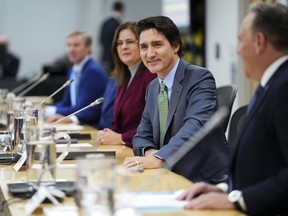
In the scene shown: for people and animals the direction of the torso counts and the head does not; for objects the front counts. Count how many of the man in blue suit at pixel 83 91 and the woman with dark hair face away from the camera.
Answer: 0

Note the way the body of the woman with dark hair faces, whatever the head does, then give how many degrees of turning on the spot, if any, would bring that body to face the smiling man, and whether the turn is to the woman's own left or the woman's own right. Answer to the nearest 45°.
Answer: approximately 45° to the woman's own left

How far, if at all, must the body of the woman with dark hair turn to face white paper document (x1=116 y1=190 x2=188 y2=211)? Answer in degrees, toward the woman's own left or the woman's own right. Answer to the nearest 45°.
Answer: approximately 45° to the woman's own left

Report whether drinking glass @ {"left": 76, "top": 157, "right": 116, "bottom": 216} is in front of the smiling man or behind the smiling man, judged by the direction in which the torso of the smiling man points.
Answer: in front

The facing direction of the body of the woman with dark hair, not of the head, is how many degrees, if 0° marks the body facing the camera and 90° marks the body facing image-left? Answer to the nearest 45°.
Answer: approximately 45°

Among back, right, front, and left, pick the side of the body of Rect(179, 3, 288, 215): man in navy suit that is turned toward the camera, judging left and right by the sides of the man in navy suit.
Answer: left
